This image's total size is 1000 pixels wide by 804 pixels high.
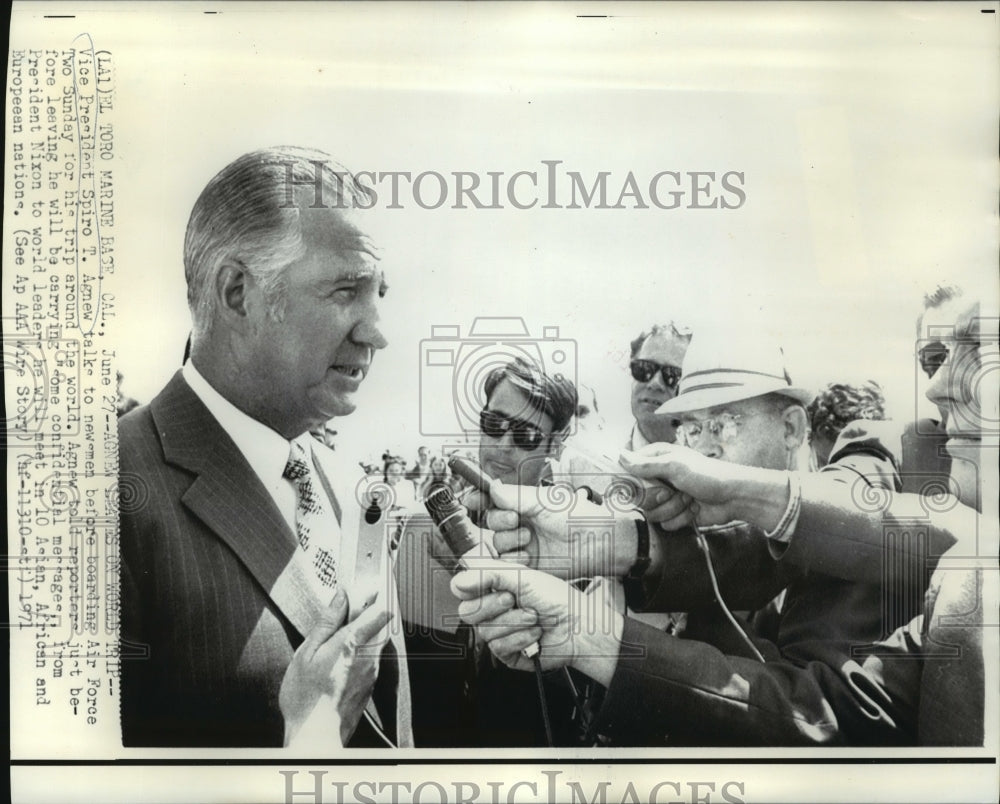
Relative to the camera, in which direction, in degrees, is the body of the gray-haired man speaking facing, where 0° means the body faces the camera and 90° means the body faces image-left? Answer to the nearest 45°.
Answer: approximately 315°
